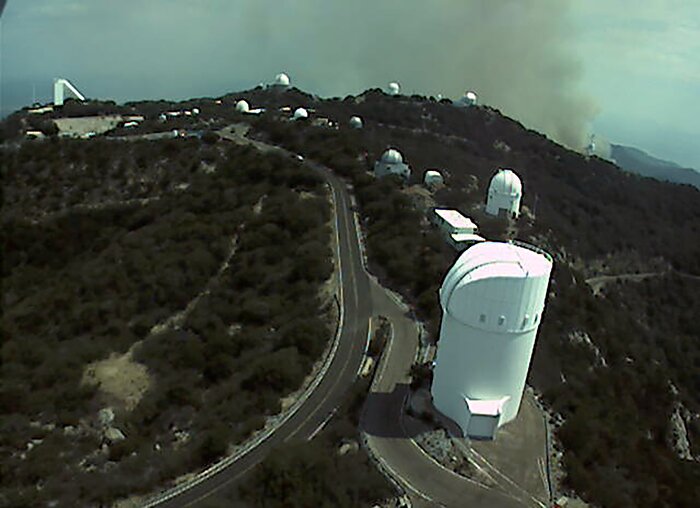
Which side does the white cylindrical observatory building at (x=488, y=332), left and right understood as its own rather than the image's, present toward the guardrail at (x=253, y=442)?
right

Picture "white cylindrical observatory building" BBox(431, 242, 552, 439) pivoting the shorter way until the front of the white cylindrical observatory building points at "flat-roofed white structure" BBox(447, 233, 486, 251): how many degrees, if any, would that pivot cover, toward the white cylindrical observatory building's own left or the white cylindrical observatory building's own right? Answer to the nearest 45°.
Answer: approximately 180°

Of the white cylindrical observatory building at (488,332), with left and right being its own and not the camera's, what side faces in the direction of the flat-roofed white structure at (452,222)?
back

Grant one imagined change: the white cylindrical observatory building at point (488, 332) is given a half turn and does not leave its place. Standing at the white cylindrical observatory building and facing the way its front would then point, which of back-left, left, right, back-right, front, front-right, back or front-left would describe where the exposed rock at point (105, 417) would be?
left

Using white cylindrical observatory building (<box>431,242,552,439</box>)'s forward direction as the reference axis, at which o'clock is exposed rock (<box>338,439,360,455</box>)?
The exposed rock is roughly at 2 o'clock from the white cylindrical observatory building.

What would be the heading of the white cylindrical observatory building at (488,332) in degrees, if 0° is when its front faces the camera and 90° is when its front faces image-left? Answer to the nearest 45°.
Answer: approximately 0°
